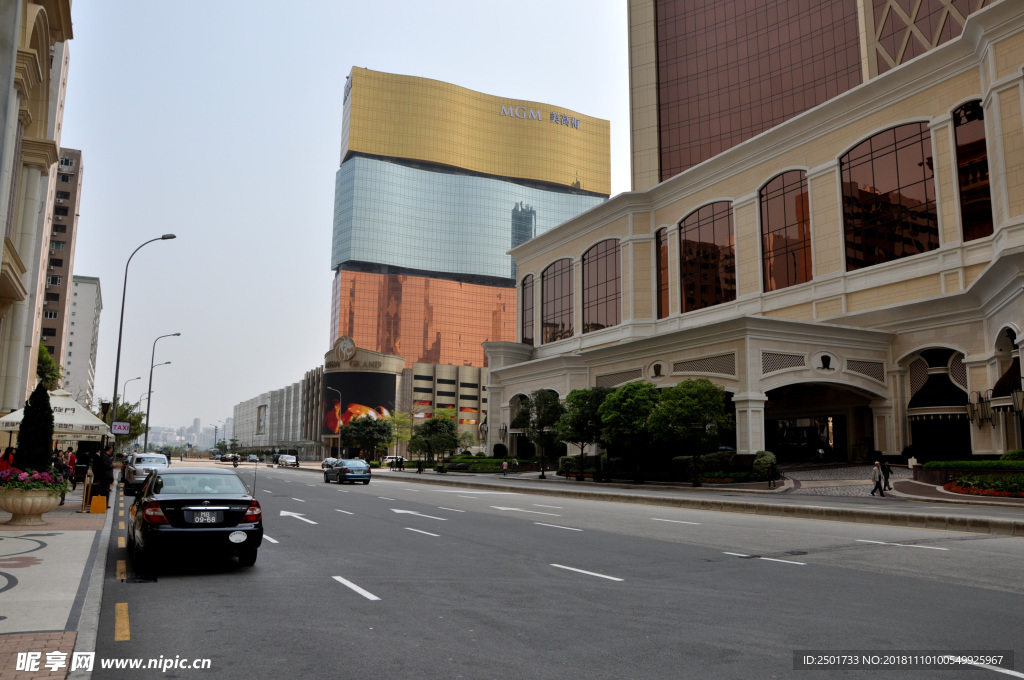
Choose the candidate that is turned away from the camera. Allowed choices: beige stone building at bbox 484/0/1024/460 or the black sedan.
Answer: the black sedan

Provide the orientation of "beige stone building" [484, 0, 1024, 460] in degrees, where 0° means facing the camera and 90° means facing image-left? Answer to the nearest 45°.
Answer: approximately 45°

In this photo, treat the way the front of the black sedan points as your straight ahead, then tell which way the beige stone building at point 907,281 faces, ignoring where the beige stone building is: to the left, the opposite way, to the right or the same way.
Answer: to the left

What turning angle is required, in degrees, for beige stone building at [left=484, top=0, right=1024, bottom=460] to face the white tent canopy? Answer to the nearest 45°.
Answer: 0° — it already faces it

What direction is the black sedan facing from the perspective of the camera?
away from the camera

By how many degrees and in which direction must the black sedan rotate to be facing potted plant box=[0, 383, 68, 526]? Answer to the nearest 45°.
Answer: approximately 45° to its left

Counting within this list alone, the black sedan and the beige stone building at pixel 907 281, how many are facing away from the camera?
1

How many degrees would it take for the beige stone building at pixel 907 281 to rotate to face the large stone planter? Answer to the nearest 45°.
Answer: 0° — it already faces it

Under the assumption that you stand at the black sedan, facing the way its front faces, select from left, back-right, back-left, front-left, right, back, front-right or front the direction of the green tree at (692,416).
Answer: front-right

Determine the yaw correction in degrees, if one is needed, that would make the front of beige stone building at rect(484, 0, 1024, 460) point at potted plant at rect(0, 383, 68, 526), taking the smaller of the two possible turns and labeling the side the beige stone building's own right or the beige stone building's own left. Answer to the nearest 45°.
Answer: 0° — it already faces it

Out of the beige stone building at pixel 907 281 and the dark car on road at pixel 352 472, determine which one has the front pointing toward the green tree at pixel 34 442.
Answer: the beige stone building

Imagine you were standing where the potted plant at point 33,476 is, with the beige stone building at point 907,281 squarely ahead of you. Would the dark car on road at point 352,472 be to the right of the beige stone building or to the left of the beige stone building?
left

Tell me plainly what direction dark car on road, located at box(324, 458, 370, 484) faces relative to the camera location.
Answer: facing away from the viewer and to the left of the viewer
